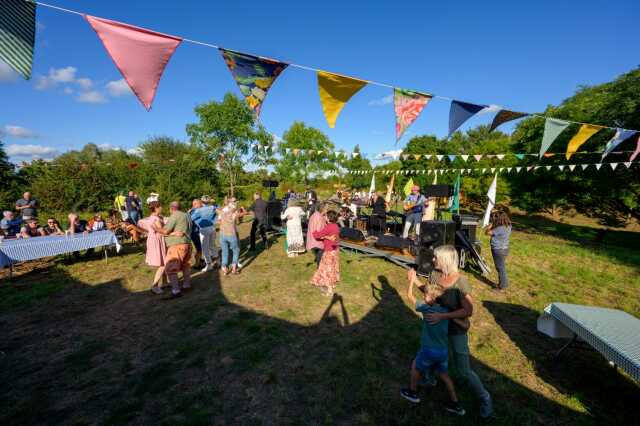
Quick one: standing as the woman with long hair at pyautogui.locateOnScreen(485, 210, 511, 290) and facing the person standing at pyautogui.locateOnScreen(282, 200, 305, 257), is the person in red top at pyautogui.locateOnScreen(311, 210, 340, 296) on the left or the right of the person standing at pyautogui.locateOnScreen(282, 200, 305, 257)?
left

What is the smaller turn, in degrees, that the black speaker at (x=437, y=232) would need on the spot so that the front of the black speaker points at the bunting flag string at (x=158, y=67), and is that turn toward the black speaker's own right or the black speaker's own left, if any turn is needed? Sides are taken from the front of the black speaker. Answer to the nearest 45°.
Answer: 0° — it already faces it

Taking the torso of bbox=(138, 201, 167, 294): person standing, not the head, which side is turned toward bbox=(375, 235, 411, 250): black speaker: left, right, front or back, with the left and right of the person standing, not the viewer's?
front

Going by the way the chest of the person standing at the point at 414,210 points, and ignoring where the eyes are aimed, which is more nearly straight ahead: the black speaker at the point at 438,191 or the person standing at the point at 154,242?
the person standing

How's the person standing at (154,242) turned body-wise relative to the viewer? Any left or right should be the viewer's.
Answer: facing to the right of the viewer

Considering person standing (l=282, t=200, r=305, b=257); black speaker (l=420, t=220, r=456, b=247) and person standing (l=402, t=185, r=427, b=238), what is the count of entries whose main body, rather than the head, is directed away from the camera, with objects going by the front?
1

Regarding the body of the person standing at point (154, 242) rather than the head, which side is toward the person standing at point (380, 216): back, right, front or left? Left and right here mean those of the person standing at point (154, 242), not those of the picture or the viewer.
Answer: front

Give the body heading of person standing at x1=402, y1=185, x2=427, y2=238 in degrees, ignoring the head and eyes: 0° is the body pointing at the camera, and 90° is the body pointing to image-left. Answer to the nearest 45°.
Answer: approximately 45°

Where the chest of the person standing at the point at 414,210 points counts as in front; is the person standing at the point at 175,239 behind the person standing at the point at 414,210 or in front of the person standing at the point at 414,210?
in front
